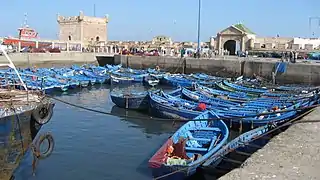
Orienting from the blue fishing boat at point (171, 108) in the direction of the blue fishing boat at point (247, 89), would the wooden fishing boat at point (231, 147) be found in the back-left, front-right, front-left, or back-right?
back-right

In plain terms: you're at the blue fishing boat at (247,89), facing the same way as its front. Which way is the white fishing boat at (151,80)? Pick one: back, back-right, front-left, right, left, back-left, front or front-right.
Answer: front-right

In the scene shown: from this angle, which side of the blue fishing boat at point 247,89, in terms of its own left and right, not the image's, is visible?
left

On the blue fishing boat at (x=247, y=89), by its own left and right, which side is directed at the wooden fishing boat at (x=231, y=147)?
left

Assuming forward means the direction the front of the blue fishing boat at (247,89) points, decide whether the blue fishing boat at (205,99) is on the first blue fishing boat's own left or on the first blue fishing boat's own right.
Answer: on the first blue fishing boat's own left

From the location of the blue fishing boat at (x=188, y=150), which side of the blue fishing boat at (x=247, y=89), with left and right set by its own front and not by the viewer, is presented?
left

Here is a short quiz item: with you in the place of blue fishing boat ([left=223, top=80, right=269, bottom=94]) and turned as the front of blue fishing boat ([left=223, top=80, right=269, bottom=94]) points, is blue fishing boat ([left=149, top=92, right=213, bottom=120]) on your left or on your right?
on your left

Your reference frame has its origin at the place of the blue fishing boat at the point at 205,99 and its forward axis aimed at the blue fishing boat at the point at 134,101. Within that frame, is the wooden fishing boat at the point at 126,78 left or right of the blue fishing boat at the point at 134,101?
right
